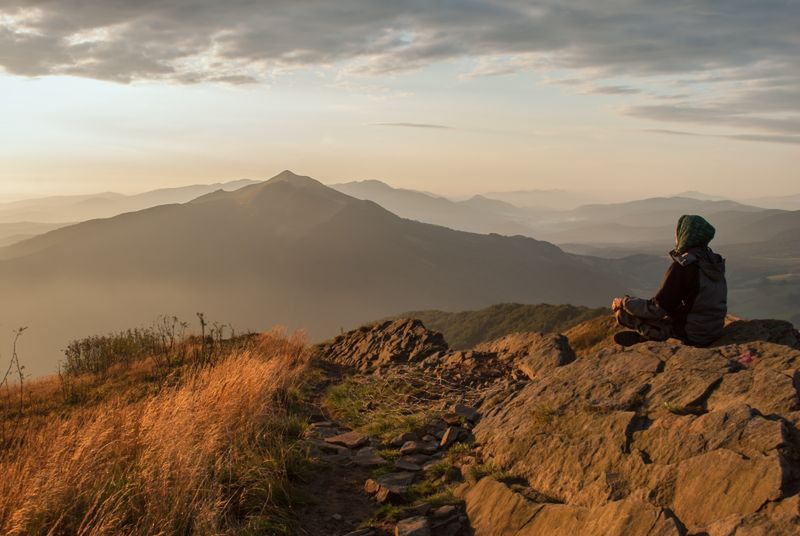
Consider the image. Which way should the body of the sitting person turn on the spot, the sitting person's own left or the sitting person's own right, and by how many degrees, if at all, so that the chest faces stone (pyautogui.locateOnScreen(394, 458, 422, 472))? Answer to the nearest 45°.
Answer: approximately 90° to the sitting person's own left

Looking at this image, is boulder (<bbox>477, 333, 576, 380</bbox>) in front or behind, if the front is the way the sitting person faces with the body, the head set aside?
in front

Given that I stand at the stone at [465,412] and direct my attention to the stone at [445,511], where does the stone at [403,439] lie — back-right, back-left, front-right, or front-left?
front-right

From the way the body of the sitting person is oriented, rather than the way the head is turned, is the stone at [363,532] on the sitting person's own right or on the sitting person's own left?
on the sitting person's own left

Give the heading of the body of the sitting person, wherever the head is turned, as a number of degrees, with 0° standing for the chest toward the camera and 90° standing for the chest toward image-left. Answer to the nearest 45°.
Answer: approximately 135°

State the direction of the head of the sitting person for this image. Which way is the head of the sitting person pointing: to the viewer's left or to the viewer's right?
to the viewer's left

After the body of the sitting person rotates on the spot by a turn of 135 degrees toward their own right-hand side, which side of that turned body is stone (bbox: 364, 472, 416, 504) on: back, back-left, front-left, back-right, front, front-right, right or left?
back-right

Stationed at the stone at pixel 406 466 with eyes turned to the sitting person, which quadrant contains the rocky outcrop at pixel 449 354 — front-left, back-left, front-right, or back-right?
front-left

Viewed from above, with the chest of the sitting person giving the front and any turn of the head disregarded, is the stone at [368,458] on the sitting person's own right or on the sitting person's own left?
on the sitting person's own left

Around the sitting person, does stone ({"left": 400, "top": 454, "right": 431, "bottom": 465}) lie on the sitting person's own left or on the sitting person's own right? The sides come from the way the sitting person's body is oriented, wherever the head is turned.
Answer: on the sitting person's own left

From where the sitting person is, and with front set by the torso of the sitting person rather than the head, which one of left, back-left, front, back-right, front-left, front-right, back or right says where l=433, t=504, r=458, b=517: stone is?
left

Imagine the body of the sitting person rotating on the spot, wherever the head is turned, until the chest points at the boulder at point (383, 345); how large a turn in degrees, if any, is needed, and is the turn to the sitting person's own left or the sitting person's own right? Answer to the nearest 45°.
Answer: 0° — they already face it

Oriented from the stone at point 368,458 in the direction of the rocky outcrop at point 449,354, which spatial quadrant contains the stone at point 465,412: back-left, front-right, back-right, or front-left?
front-right
